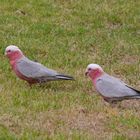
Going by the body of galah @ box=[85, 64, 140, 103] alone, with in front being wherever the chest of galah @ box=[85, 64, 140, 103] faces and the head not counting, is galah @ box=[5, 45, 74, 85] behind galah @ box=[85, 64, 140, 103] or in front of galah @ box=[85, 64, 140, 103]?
in front

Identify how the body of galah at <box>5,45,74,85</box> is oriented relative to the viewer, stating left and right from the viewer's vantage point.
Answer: facing to the left of the viewer

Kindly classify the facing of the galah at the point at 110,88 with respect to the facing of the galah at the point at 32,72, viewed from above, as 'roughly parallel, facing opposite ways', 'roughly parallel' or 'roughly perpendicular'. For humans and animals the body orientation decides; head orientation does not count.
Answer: roughly parallel

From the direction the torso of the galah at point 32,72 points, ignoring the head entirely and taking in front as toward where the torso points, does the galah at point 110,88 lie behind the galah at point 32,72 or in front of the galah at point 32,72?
behind

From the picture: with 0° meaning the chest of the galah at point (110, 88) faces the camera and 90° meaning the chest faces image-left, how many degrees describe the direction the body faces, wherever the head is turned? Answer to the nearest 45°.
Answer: approximately 90°

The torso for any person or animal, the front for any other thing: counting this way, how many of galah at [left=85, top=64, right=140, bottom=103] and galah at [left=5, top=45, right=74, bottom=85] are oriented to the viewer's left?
2
